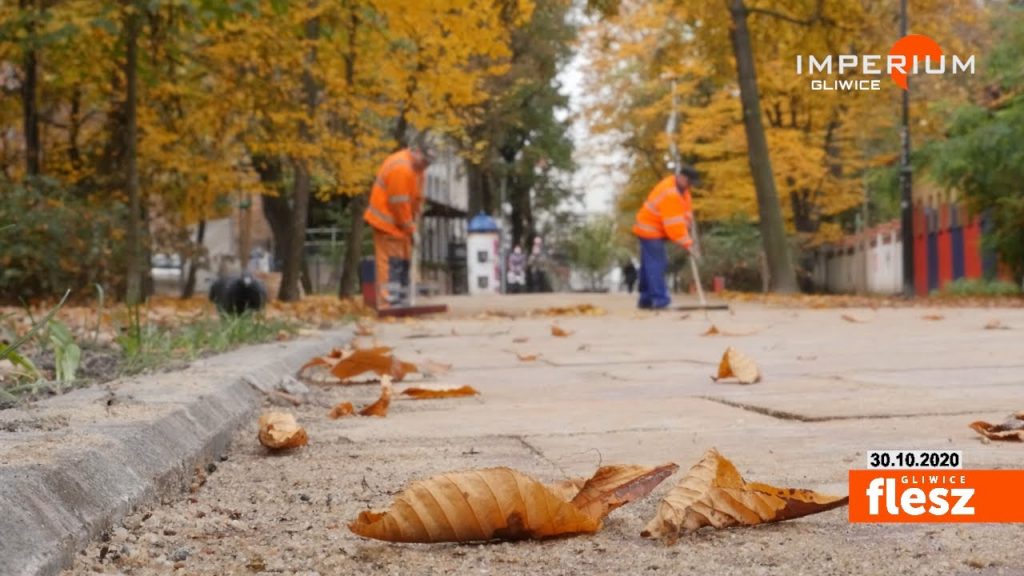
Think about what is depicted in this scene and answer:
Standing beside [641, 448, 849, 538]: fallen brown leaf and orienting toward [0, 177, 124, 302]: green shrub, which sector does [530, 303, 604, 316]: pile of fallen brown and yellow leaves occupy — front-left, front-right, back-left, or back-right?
front-right

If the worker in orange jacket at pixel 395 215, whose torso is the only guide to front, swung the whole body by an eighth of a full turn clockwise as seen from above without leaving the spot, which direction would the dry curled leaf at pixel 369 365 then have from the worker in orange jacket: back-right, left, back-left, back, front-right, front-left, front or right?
front-right

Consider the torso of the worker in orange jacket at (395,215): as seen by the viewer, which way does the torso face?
to the viewer's right

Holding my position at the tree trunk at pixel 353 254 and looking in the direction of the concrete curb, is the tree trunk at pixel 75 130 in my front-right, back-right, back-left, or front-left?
back-right

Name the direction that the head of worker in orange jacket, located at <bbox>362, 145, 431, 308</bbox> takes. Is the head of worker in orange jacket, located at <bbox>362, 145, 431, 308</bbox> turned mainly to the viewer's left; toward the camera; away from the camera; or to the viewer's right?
to the viewer's right
